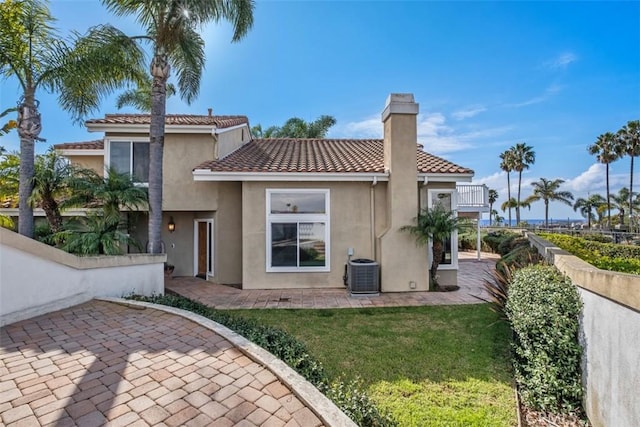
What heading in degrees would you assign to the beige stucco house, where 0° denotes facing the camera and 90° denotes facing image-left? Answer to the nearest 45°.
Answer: approximately 0°

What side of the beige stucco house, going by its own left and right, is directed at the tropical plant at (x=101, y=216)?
right

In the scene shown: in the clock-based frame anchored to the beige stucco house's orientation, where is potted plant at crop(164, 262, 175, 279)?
The potted plant is roughly at 2 o'clock from the beige stucco house.

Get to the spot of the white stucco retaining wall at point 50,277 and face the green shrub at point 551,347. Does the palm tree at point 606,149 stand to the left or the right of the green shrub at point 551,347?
left

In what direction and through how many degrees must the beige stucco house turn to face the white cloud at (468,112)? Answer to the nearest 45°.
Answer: approximately 135° to its left

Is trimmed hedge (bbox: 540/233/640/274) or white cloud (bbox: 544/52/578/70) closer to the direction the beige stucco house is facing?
the trimmed hedge

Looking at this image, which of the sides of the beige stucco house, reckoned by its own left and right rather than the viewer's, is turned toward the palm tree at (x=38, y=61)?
right

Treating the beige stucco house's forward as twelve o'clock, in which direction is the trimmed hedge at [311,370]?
The trimmed hedge is roughly at 12 o'clock from the beige stucco house.

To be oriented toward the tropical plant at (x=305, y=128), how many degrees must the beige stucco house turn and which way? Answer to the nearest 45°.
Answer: approximately 180°
